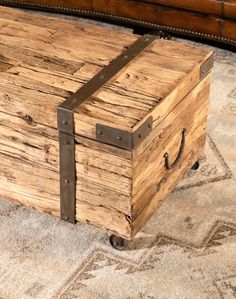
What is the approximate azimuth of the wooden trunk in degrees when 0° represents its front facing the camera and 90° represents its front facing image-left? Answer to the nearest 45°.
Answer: approximately 45°

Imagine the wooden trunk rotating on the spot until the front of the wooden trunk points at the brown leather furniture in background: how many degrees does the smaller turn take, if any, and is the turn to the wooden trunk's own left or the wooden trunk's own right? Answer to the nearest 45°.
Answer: approximately 135° to the wooden trunk's own right
